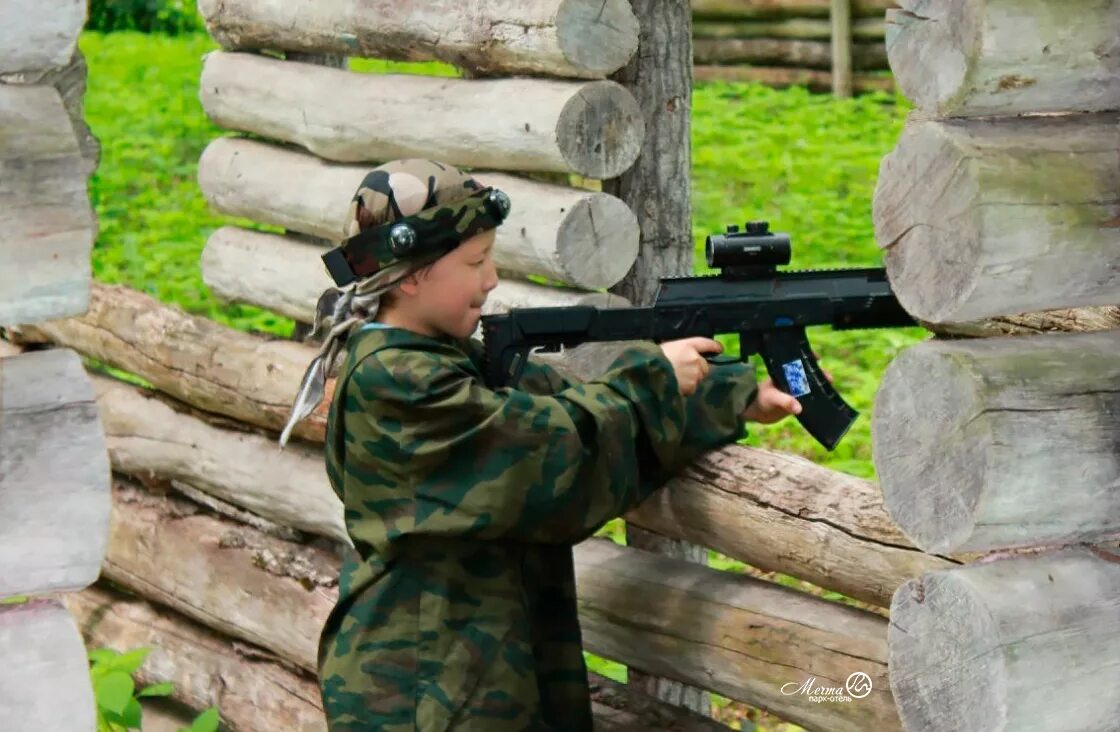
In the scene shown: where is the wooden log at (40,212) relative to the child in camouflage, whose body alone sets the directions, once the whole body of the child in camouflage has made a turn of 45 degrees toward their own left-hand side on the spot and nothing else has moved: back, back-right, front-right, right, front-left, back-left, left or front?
back-left

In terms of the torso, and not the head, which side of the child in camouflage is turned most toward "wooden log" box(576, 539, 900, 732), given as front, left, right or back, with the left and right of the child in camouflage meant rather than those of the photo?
front

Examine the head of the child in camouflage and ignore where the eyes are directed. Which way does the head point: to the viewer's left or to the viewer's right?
to the viewer's right

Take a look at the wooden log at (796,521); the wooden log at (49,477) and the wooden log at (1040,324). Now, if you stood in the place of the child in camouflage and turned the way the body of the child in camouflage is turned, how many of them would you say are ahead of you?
2

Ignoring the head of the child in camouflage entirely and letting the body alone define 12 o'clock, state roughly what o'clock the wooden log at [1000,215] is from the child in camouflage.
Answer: The wooden log is roughly at 1 o'clock from the child in camouflage.

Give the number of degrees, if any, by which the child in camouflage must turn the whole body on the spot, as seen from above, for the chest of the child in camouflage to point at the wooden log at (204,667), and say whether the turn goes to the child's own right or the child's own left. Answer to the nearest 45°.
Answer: approximately 135° to the child's own left

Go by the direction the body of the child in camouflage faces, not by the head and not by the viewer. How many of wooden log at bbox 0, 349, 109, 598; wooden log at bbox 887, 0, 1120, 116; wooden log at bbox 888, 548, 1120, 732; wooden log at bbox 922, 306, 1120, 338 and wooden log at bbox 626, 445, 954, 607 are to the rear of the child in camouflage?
1

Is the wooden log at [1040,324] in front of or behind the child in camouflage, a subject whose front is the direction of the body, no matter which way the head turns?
in front

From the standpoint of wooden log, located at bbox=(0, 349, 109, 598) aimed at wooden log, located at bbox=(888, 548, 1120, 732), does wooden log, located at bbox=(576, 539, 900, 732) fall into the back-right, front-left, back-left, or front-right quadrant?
front-left

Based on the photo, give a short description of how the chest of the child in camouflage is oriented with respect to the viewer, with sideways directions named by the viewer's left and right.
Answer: facing to the right of the viewer

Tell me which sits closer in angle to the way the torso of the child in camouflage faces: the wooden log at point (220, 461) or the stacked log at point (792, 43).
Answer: the stacked log

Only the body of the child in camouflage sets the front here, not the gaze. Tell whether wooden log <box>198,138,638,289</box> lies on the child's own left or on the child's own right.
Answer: on the child's own left

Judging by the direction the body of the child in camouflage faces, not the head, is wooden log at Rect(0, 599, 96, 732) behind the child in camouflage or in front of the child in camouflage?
behind
